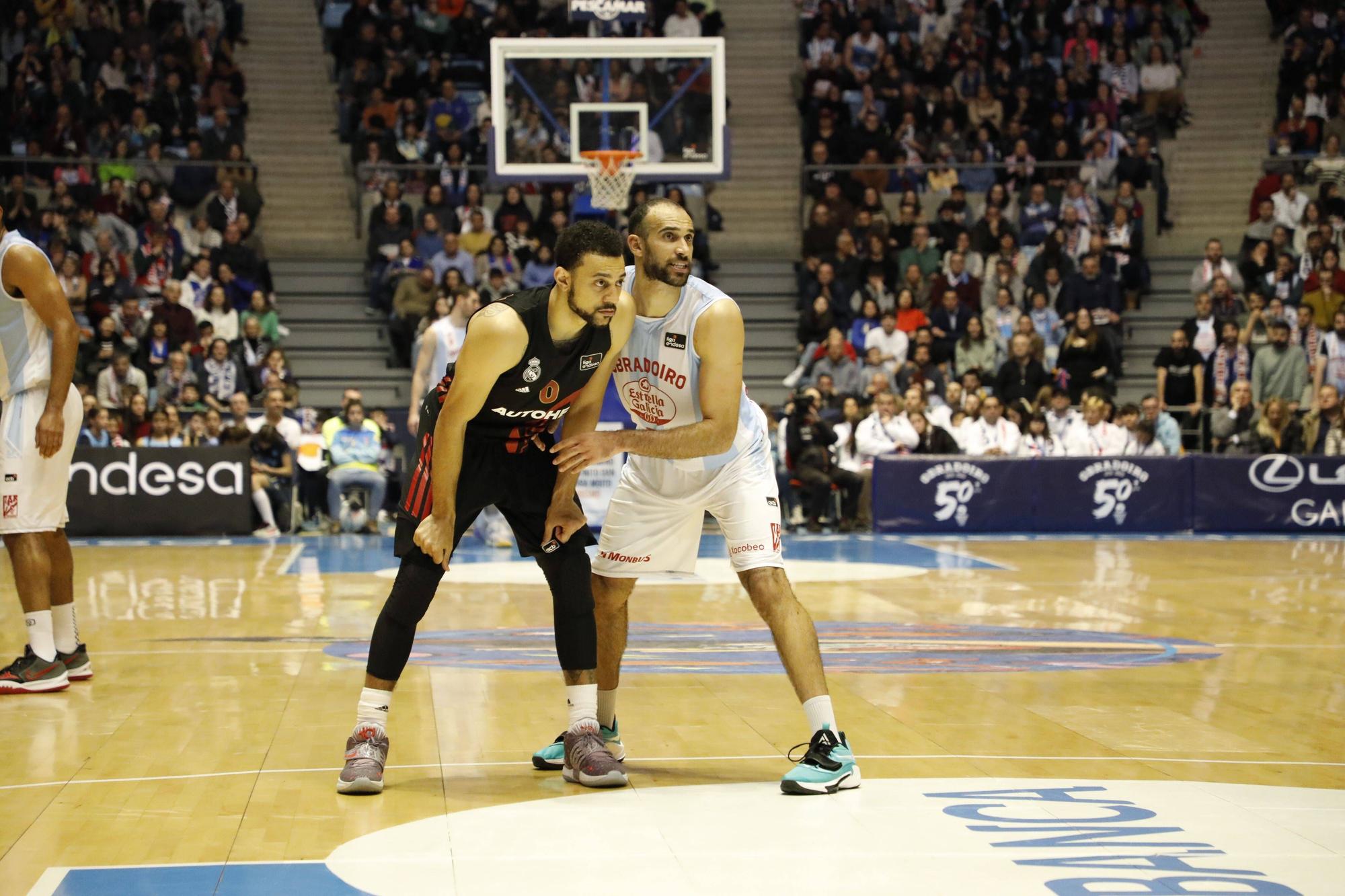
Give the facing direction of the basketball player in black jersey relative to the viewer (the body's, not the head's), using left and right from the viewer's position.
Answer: facing the viewer and to the right of the viewer

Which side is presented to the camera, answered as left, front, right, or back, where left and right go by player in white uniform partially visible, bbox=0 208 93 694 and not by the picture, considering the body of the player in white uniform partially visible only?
left

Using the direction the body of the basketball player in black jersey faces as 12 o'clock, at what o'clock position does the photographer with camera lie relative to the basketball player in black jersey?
The photographer with camera is roughly at 8 o'clock from the basketball player in black jersey.

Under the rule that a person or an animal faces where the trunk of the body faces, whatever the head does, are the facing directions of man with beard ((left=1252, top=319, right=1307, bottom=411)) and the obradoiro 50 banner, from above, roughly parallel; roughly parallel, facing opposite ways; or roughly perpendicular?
roughly parallel

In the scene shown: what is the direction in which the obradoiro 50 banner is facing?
toward the camera

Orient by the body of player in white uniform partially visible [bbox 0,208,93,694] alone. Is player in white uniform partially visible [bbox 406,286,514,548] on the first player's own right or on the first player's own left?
on the first player's own right

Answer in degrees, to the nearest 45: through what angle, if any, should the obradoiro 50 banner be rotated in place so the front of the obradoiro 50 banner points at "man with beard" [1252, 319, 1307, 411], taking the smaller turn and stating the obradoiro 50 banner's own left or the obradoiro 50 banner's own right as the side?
approximately 135° to the obradoiro 50 banner's own left

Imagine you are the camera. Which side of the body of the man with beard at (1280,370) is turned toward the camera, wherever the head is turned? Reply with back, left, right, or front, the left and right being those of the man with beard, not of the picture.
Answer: front

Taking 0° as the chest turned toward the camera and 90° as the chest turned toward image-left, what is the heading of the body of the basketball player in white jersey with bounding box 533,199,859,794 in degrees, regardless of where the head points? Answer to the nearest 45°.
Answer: approximately 45°

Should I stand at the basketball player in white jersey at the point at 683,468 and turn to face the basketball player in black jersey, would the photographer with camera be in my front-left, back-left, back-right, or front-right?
back-right

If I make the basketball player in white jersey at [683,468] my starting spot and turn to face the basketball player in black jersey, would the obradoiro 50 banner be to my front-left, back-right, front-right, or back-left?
back-right
